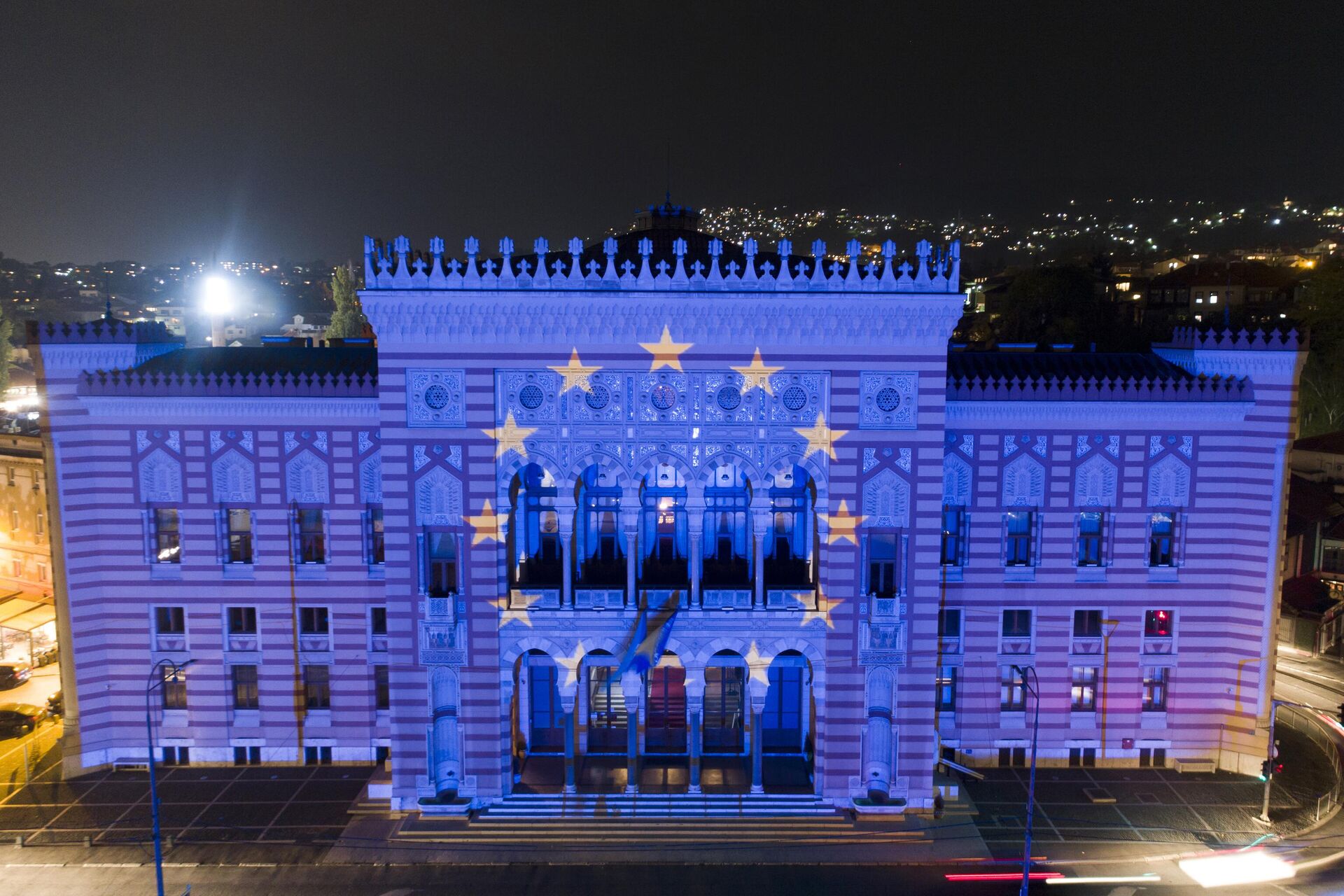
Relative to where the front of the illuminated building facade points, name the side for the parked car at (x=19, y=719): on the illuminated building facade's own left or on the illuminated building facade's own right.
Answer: on the illuminated building facade's own right

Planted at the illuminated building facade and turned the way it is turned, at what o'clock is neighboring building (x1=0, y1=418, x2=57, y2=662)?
The neighboring building is roughly at 4 o'clock from the illuminated building facade.

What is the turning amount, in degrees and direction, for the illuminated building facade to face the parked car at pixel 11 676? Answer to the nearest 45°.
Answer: approximately 90° to its right

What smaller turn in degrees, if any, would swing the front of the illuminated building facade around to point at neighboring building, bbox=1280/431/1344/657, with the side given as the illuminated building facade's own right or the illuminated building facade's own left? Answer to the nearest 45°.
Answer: approximately 135° to the illuminated building facade's own left

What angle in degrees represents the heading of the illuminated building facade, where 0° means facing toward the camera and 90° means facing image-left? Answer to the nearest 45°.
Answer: approximately 0°
